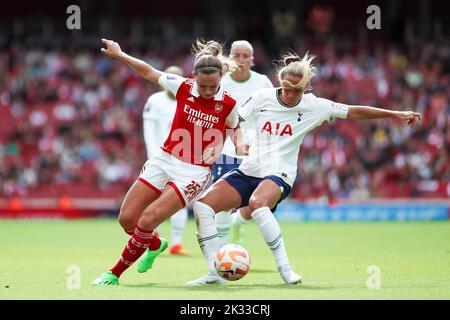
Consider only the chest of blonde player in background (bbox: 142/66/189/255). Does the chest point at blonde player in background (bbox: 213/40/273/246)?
yes

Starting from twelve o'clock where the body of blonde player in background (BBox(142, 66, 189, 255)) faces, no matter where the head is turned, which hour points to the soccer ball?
The soccer ball is roughly at 1 o'clock from the blonde player in background.

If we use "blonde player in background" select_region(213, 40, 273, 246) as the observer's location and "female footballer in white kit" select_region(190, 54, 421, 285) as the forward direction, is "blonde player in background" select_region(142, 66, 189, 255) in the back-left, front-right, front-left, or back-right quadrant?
back-right

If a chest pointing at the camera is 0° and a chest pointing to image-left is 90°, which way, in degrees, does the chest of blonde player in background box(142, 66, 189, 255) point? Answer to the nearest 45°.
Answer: approximately 315°

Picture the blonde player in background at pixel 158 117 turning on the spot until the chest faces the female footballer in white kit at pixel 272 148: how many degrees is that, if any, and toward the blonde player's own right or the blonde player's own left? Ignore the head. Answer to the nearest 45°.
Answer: approximately 45° to the blonde player's own right
